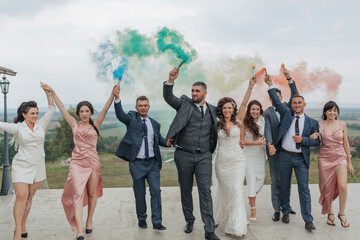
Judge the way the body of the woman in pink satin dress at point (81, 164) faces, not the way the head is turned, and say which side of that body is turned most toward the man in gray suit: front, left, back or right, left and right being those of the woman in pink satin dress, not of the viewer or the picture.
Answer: left

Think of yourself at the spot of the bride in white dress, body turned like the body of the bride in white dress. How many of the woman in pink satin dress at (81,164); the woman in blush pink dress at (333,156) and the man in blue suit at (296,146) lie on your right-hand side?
1

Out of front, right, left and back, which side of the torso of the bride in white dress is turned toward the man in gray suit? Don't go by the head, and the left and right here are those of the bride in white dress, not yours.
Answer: right

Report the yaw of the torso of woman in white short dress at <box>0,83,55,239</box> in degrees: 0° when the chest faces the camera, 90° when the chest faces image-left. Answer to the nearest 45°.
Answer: approximately 315°

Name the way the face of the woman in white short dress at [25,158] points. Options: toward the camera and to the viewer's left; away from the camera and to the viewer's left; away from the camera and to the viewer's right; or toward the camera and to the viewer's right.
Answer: toward the camera and to the viewer's right

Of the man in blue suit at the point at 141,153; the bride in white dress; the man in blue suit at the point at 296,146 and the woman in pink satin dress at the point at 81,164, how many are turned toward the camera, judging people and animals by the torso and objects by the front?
4

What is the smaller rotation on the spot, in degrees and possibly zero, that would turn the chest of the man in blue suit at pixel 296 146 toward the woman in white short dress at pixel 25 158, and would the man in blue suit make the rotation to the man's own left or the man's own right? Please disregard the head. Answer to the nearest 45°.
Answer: approximately 45° to the man's own right

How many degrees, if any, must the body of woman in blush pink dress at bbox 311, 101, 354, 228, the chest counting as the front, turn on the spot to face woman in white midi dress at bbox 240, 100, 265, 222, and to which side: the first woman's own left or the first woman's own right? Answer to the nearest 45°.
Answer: approximately 90° to the first woman's own right

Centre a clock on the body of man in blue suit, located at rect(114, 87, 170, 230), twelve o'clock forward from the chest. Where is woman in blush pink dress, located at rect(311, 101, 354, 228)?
The woman in blush pink dress is roughly at 9 o'clock from the man in blue suit.

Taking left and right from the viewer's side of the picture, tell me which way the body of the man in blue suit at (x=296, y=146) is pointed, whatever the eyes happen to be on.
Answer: facing the viewer

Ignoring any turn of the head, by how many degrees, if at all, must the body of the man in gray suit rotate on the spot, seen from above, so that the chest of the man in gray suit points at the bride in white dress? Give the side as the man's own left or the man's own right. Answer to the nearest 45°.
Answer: approximately 90° to the man's own left

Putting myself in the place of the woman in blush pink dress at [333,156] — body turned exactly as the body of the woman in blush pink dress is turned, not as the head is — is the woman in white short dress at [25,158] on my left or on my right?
on my right

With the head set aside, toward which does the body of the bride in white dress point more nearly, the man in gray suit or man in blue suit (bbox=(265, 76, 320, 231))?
the man in gray suit

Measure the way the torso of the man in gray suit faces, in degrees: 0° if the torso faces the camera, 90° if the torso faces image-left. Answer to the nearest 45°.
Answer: approximately 0°

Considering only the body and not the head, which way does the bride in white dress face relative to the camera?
toward the camera
